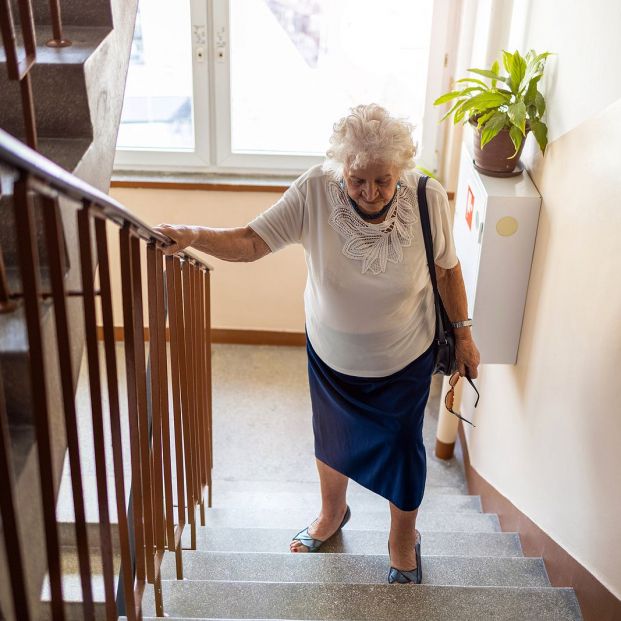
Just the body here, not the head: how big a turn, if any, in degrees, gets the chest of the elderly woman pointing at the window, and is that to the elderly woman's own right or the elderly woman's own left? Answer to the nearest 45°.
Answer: approximately 180°

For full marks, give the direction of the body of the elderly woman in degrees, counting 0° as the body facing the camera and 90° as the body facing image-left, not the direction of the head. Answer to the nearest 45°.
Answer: approximately 0°

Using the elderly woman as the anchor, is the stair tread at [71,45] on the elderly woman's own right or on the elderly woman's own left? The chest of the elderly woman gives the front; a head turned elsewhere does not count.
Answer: on the elderly woman's own right
